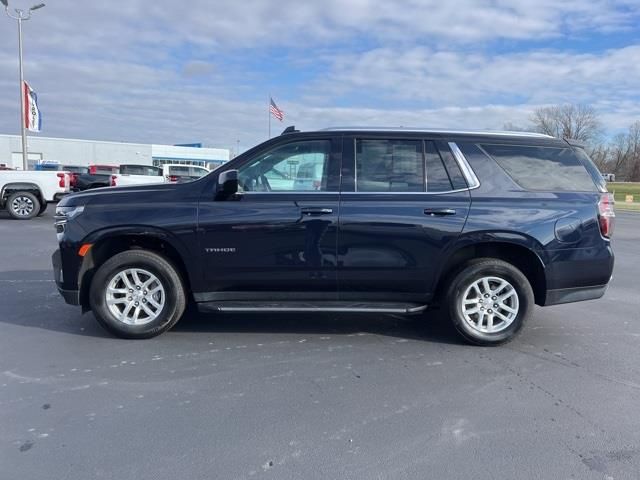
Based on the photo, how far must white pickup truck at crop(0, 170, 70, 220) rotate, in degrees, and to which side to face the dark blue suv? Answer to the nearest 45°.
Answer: approximately 90° to its left

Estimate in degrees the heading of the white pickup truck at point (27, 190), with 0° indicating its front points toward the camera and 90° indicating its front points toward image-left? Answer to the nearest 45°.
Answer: approximately 90°

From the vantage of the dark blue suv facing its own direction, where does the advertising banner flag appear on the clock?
The advertising banner flag is roughly at 2 o'clock from the dark blue suv.

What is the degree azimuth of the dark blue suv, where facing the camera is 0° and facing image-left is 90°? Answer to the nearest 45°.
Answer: approximately 90°

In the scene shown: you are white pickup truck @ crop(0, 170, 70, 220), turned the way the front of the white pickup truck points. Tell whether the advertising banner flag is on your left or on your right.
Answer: on your right

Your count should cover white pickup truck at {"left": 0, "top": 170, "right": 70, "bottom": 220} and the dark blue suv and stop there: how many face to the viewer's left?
2

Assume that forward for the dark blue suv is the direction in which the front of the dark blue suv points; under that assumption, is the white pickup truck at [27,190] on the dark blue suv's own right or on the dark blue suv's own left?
on the dark blue suv's own right
